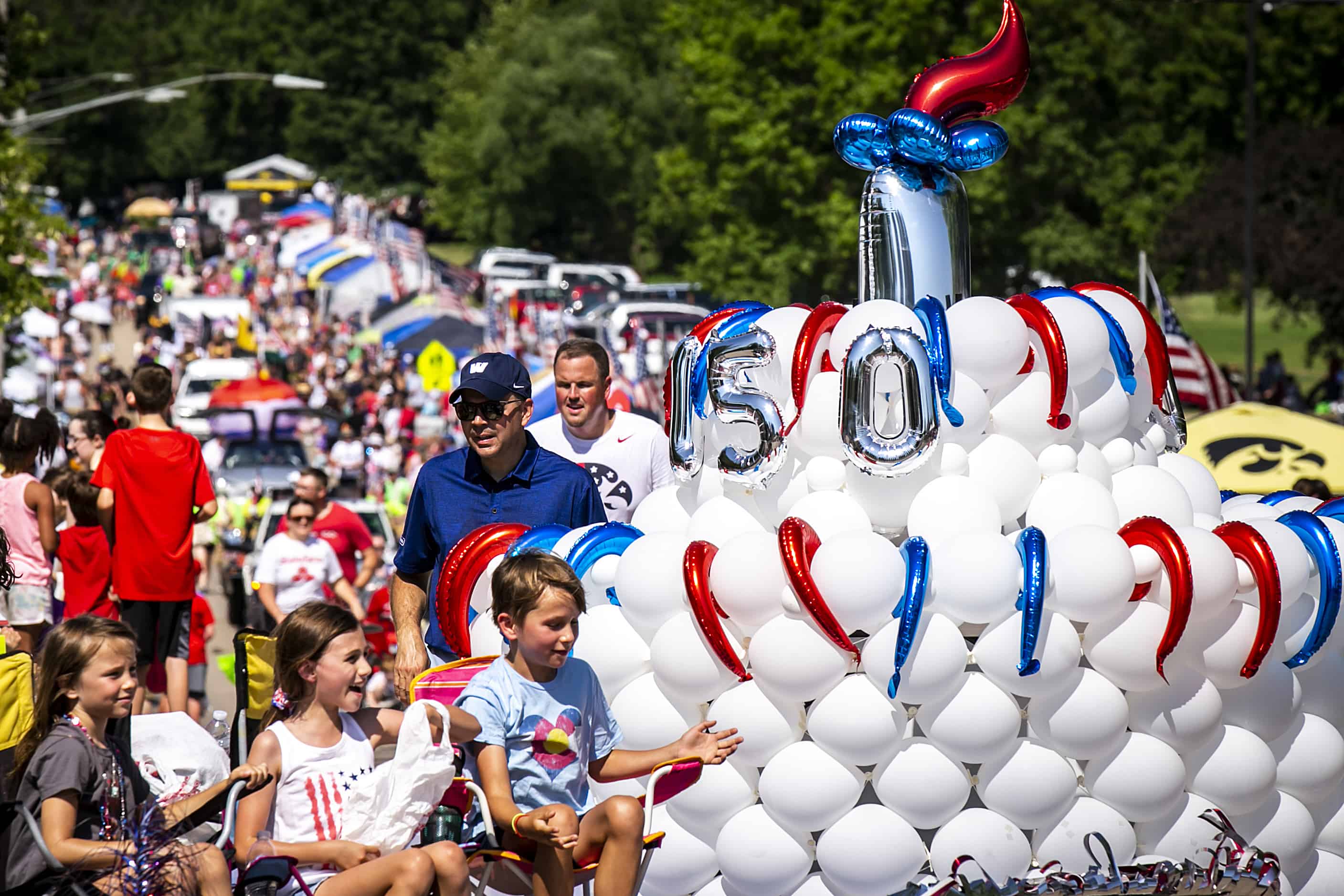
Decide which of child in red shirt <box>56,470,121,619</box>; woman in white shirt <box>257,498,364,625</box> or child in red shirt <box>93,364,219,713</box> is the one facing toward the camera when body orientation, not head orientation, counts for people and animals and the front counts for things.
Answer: the woman in white shirt

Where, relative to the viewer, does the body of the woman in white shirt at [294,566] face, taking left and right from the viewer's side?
facing the viewer

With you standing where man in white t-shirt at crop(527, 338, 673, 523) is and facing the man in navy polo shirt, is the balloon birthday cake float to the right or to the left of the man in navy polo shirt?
left

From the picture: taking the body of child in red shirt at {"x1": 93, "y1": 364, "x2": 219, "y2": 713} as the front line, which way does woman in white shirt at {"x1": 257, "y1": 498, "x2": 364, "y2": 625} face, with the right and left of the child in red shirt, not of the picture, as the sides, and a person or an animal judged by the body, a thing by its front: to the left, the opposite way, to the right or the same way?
the opposite way

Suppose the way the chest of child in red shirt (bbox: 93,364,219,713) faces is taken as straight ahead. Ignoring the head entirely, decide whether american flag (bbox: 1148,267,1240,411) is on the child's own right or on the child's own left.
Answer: on the child's own right

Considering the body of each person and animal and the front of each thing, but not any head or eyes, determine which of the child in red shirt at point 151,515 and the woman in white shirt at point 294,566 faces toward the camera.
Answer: the woman in white shirt

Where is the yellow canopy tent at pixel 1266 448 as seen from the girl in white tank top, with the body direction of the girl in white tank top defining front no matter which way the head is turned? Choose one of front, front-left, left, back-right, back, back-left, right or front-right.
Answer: left

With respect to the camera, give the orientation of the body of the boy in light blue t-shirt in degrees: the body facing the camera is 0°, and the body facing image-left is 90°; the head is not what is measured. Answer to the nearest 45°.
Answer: approximately 315°

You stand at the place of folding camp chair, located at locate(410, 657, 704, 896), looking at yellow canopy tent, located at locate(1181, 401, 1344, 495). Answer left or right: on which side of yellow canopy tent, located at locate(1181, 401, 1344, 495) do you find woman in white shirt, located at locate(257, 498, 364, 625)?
left

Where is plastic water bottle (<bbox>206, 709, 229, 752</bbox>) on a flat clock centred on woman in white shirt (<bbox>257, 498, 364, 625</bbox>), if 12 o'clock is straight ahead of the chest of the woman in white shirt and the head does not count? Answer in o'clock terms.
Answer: The plastic water bottle is roughly at 12 o'clock from the woman in white shirt.

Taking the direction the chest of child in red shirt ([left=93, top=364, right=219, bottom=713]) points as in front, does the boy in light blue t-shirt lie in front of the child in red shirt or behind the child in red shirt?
behind

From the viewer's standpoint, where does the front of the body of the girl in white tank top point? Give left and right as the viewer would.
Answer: facing the viewer and to the right of the viewer

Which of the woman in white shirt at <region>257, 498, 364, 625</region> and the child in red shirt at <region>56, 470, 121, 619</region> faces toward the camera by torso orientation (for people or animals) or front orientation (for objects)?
the woman in white shirt

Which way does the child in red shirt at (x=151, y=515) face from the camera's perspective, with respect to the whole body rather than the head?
away from the camera

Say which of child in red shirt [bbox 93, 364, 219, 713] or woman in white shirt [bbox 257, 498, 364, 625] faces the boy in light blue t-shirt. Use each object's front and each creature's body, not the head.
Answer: the woman in white shirt

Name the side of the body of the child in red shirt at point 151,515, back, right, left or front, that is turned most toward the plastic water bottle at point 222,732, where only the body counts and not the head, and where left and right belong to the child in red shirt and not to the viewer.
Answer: back
